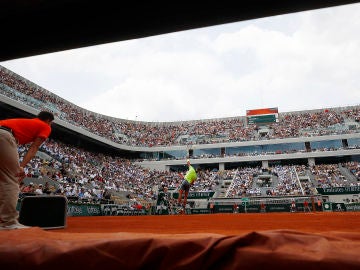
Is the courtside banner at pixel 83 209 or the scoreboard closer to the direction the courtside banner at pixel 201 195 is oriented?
the courtside banner

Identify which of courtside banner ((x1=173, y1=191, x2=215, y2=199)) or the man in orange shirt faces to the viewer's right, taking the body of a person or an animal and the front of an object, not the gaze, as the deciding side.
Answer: the man in orange shirt

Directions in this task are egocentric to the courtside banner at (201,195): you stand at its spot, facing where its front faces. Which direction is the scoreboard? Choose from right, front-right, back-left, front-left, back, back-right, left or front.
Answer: back-left

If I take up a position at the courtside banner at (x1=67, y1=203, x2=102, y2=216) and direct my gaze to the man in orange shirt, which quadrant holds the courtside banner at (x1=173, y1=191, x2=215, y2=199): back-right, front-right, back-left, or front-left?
back-left

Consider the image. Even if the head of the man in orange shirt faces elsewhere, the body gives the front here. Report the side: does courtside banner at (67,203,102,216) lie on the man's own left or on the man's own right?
on the man's own left

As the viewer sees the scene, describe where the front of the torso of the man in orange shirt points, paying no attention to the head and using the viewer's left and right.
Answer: facing to the right of the viewer

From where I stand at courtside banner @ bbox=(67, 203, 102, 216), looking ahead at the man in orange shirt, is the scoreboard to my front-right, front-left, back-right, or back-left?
back-left

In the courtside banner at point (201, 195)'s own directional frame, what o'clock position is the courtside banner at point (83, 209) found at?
the courtside banner at point (83, 209) is roughly at 1 o'clock from the courtside banner at point (201, 195).

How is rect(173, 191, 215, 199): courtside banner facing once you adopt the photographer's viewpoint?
facing the viewer

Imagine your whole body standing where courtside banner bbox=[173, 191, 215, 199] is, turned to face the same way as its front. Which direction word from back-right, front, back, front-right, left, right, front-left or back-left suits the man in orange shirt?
front

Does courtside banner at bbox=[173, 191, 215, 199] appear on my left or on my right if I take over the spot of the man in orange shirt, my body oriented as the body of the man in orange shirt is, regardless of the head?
on my left

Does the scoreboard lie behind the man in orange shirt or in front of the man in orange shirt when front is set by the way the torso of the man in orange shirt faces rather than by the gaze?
in front

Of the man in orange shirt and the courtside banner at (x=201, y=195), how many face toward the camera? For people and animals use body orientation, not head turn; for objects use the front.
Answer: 1
